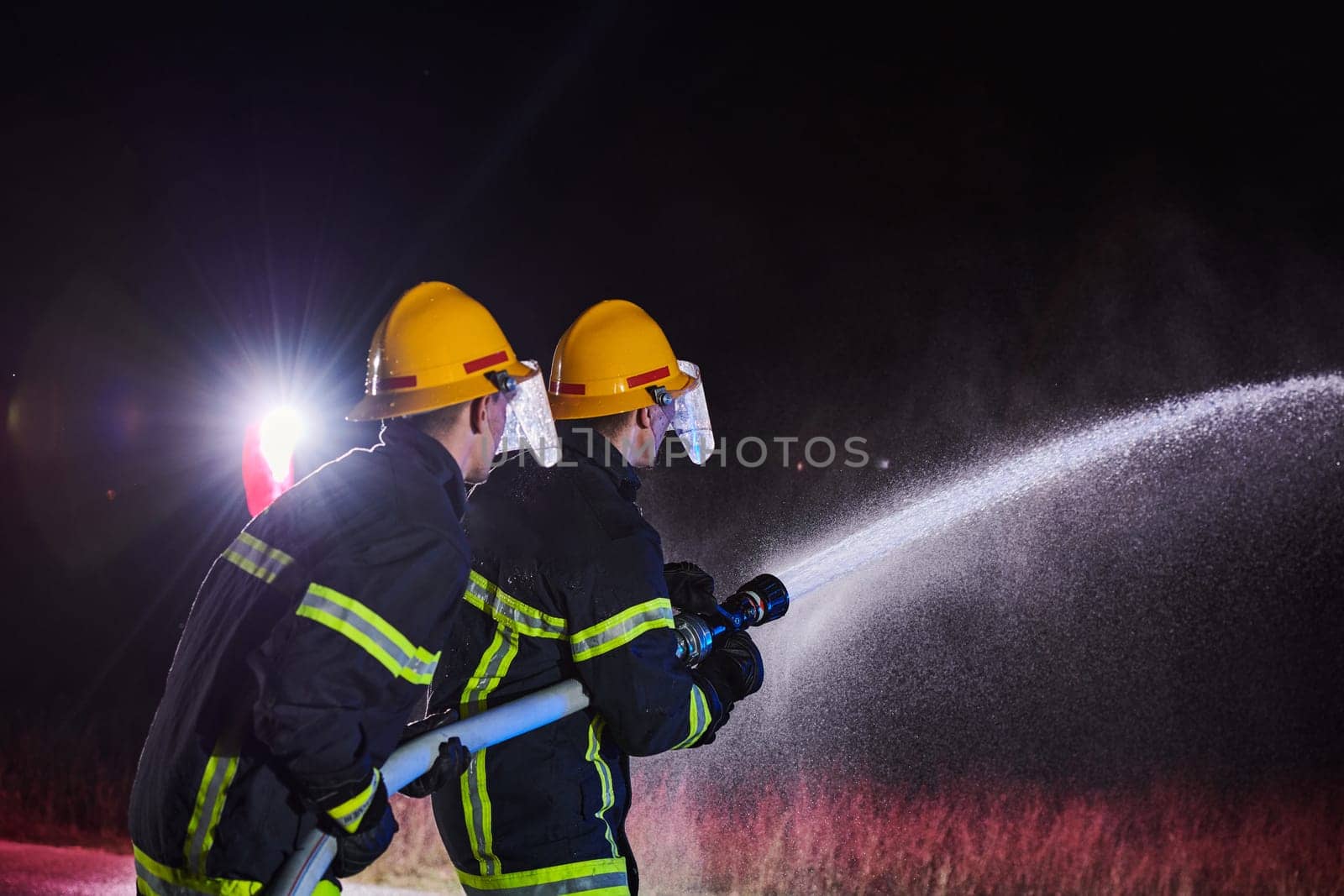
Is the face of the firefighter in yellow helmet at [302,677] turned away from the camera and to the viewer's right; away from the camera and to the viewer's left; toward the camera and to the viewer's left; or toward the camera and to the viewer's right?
away from the camera and to the viewer's right

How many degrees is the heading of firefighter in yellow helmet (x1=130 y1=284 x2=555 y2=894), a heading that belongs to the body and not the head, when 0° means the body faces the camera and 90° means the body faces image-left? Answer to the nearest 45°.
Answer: approximately 225°

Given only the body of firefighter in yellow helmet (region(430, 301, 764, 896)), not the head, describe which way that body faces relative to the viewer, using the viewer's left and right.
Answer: facing away from the viewer and to the right of the viewer

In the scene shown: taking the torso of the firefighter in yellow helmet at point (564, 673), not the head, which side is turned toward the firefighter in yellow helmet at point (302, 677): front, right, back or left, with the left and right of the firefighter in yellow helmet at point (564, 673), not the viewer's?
back

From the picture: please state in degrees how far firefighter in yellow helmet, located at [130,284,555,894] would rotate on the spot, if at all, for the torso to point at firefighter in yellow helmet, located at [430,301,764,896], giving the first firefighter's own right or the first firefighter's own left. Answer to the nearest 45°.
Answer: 0° — they already face them

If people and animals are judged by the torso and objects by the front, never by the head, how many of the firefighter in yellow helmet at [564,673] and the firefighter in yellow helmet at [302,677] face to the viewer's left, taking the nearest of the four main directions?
0
